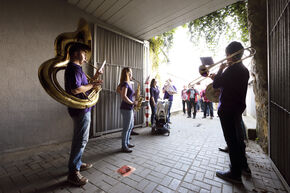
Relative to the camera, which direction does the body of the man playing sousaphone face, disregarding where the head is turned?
to the viewer's right

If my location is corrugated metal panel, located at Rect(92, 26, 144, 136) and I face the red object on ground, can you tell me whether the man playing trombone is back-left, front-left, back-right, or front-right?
front-left

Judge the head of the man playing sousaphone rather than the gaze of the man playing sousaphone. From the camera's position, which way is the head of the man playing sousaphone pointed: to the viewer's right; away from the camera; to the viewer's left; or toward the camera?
to the viewer's right

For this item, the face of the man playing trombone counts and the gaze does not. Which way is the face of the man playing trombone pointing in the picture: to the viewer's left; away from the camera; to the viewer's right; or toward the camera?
to the viewer's left

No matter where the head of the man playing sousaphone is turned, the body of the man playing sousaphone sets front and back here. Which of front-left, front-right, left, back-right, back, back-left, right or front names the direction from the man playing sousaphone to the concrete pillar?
front

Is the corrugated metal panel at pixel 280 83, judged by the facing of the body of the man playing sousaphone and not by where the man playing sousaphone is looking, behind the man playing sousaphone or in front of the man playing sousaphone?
in front

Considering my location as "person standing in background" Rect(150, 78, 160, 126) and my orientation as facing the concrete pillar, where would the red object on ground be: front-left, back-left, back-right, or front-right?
front-right

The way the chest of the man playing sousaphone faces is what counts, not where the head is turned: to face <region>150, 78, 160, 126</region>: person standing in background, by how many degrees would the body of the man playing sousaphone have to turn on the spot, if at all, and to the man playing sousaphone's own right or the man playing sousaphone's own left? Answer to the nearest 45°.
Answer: approximately 45° to the man playing sousaphone's own left

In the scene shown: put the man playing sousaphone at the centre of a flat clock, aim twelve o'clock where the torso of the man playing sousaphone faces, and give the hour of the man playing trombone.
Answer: The man playing trombone is roughly at 1 o'clock from the man playing sousaphone.

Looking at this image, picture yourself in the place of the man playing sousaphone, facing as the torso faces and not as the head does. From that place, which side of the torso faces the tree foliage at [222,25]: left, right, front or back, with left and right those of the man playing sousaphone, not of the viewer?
front

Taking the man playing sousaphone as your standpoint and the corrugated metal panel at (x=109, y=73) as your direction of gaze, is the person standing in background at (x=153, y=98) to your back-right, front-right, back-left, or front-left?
front-right

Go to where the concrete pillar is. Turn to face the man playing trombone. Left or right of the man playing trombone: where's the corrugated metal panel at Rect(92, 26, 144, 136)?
right
